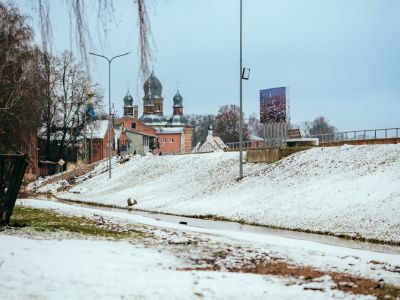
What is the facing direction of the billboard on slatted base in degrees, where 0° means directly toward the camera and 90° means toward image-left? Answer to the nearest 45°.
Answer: approximately 45°

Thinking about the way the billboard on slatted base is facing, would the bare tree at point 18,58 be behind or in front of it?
in front

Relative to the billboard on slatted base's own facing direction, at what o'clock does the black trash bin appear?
The black trash bin is roughly at 11 o'clock from the billboard on slatted base.
